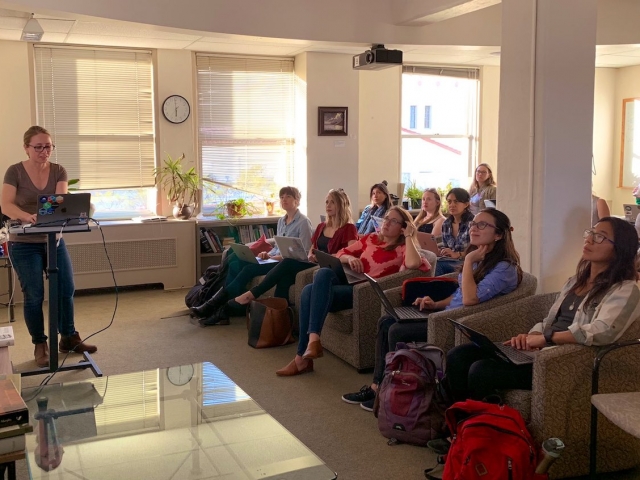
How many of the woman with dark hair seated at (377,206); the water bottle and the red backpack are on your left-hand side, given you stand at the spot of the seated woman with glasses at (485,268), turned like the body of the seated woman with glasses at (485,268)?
2

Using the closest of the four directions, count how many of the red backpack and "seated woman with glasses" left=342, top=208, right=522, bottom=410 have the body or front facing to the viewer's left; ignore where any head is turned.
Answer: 1

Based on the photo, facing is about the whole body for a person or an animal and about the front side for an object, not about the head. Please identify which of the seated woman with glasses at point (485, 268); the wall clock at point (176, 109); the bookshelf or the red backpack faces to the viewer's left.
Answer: the seated woman with glasses

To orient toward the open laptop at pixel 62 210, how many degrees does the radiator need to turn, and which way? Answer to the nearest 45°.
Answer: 0° — it already faces it

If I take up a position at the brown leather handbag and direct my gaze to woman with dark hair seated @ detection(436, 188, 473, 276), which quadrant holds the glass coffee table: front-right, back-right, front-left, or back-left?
back-right

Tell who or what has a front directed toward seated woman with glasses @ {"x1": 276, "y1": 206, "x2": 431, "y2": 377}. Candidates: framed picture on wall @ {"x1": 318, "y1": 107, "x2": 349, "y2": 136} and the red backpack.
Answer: the framed picture on wall

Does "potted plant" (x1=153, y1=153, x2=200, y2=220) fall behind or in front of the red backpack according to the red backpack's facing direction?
behind

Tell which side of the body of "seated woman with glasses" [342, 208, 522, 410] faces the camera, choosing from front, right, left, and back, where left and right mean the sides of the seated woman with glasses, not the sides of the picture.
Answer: left

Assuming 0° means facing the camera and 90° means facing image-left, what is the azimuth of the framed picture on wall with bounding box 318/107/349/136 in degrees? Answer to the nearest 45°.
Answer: approximately 0°
